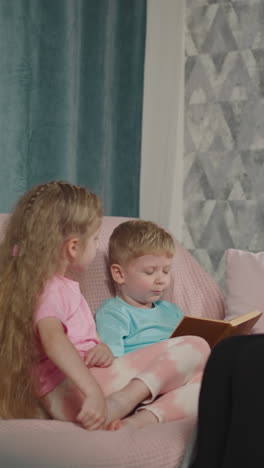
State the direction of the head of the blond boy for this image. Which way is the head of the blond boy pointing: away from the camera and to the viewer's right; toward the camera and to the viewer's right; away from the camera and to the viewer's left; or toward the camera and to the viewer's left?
toward the camera and to the viewer's right

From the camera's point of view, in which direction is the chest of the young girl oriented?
to the viewer's right

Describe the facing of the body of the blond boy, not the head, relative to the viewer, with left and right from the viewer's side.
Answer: facing the viewer and to the right of the viewer

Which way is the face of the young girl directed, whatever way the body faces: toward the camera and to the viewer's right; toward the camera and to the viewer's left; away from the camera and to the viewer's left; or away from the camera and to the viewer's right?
away from the camera and to the viewer's right
